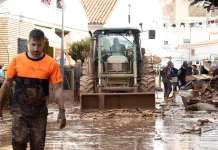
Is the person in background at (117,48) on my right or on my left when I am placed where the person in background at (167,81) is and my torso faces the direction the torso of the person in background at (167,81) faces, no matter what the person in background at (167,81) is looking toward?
on my right

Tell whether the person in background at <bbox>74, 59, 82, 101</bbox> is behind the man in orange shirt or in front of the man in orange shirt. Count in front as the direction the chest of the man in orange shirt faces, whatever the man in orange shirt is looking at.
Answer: behind
